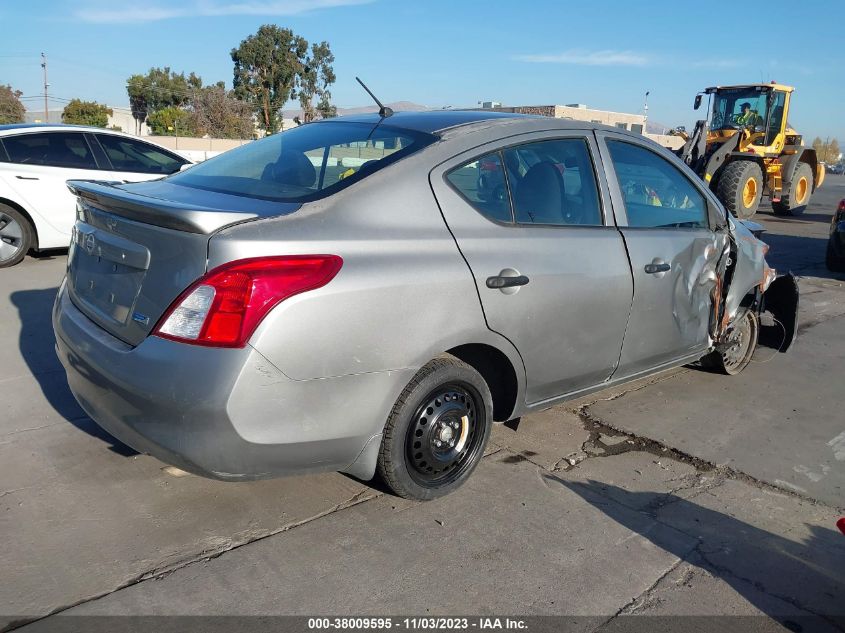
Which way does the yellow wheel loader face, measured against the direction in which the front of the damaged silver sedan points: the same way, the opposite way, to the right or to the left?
the opposite way

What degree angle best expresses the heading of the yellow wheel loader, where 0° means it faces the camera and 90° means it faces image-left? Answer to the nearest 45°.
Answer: approximately 45°

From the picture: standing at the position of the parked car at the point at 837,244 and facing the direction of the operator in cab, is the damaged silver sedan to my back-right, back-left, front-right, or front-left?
back-left

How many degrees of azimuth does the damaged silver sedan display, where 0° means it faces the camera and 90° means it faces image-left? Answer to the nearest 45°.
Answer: approximately 225°

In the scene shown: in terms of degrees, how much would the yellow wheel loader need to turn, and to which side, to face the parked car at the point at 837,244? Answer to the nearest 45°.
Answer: approximately 45° to its left
